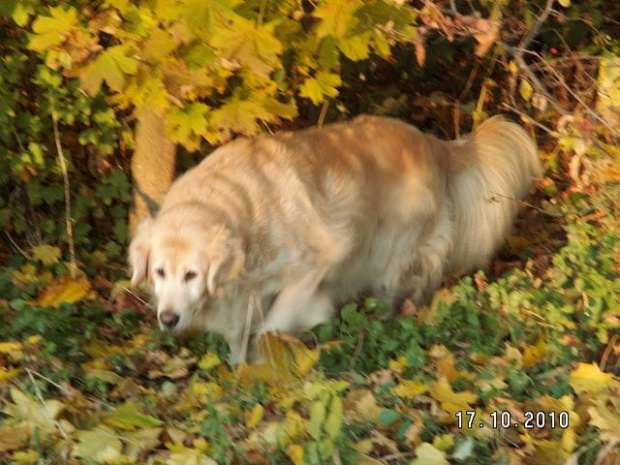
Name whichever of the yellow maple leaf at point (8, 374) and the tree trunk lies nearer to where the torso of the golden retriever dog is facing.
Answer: the yellow maple leaf

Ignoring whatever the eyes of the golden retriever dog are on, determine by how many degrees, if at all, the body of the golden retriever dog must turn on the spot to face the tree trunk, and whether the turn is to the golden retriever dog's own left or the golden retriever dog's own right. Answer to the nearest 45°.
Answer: approximately 90° to the golden retriever dog's own right

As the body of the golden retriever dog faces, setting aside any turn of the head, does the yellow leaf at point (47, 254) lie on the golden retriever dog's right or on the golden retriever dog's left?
on the golden retriever dog's right

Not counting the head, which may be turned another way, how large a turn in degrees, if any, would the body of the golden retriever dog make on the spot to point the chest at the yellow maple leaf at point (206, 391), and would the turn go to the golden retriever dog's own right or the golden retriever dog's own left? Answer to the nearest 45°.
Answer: approximately 45° to the golden retriever dog's own left

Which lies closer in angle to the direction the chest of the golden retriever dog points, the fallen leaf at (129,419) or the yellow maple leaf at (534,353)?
the fallen leaf

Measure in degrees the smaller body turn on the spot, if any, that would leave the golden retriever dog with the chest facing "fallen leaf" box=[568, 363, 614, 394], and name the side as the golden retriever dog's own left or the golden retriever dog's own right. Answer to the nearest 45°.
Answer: approximately 90° to the golden retriever dog's own left

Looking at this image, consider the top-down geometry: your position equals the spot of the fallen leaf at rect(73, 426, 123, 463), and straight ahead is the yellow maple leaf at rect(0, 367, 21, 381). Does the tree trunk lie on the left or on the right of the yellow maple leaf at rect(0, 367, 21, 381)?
right

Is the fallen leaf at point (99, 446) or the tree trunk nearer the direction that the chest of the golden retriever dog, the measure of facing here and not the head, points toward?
the fallen leaf

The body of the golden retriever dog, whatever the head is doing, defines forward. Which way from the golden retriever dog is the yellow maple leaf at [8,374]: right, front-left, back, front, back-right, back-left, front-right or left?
front

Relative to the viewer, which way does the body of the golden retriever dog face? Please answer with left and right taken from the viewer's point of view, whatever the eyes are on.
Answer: facing the viewer and to the left of the viewer

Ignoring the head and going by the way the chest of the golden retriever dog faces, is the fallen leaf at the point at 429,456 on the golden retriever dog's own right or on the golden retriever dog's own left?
on the golden retriever dog's own left

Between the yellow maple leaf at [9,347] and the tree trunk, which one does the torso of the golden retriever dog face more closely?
the yellow maple leaf

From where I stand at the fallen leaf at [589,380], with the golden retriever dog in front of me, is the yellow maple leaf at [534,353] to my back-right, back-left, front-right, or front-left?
front-right

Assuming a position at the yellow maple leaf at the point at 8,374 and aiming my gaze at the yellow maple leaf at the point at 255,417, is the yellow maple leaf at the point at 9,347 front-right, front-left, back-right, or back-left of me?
back-left

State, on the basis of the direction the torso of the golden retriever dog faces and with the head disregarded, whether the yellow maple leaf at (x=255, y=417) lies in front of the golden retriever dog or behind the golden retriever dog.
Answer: in front
